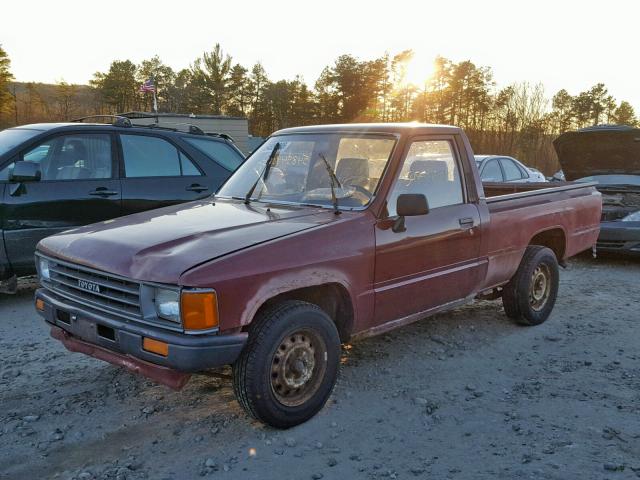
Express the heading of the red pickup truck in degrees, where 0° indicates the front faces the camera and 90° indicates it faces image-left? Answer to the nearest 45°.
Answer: approximately 45°

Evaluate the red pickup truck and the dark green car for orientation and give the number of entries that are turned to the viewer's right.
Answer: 0

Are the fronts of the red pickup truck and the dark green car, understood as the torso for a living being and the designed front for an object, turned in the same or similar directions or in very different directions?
same or similar directions

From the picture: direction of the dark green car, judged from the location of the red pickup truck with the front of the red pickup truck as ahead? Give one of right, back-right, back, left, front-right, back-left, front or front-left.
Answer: right

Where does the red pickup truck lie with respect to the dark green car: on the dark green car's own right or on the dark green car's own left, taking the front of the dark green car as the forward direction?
on the dark green car's own left

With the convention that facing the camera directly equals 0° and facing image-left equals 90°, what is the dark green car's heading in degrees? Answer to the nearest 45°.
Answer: approximately 45°
